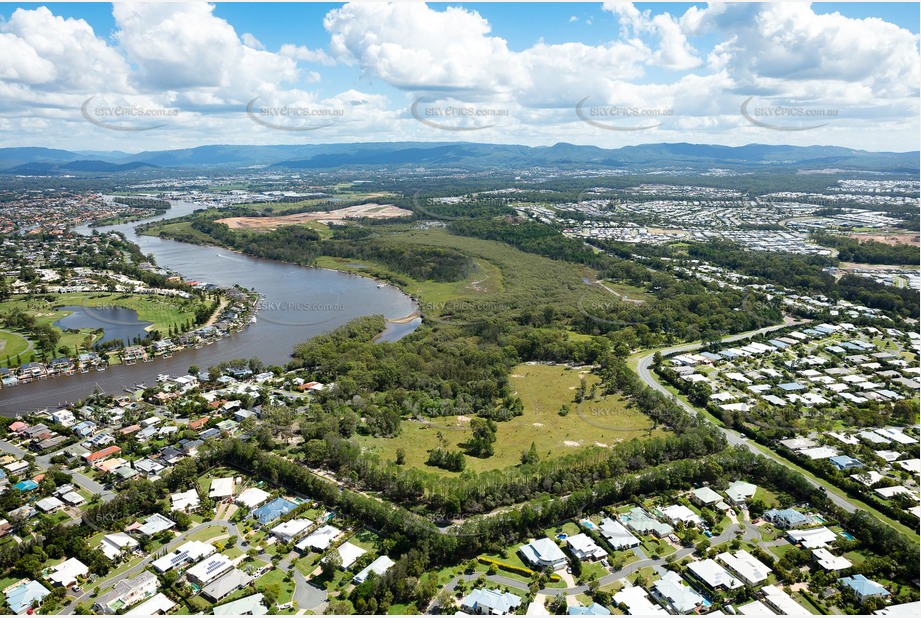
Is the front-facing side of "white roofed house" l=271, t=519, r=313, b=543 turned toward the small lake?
no

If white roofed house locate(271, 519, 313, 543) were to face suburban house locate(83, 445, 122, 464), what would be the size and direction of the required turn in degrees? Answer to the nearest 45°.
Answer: approximately 90° to its right

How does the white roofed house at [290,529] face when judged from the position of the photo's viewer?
facing the viewer and to the left of the viewer

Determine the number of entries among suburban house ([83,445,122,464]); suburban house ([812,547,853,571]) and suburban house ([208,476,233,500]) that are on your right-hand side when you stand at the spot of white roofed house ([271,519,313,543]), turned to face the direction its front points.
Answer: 2

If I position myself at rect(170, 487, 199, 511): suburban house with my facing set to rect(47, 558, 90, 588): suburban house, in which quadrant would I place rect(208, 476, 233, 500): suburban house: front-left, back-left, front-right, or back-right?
back-left

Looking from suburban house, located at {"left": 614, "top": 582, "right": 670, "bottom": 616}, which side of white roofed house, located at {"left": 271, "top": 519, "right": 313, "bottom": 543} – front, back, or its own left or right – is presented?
left

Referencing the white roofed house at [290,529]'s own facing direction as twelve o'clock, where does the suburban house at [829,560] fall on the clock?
The suburban house is roughly at 8 o'clock from the white roofed house.

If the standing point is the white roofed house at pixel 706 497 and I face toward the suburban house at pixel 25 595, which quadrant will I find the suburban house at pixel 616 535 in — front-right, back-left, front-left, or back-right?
front-left

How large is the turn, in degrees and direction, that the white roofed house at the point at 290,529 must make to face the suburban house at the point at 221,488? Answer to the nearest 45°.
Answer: approximately 90° to its right

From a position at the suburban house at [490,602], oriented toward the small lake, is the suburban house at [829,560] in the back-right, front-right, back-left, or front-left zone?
back-right

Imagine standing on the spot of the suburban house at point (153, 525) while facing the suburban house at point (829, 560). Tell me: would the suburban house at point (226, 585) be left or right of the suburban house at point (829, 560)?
right

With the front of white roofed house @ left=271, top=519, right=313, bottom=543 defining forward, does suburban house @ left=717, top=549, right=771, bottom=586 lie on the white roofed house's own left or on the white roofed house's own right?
on the white roofed house's own left

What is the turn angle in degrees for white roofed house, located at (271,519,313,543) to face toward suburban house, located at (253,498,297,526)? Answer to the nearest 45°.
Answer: approximately 135° to its right

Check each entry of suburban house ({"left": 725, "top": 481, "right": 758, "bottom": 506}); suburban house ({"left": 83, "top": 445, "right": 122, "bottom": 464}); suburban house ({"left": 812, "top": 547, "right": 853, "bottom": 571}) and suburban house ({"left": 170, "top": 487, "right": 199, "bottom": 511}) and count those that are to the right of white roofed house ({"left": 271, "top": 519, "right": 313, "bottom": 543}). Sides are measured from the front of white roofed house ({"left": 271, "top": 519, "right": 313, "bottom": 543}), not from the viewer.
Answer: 2

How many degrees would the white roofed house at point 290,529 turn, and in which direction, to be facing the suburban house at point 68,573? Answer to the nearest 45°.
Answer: approximately 45° to its right

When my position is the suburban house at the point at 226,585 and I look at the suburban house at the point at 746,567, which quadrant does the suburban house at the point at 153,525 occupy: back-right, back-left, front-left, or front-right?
back-left

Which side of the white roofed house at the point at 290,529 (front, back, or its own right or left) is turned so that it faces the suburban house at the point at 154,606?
front

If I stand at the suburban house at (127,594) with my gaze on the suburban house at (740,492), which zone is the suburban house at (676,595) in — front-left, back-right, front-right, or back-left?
front-right
